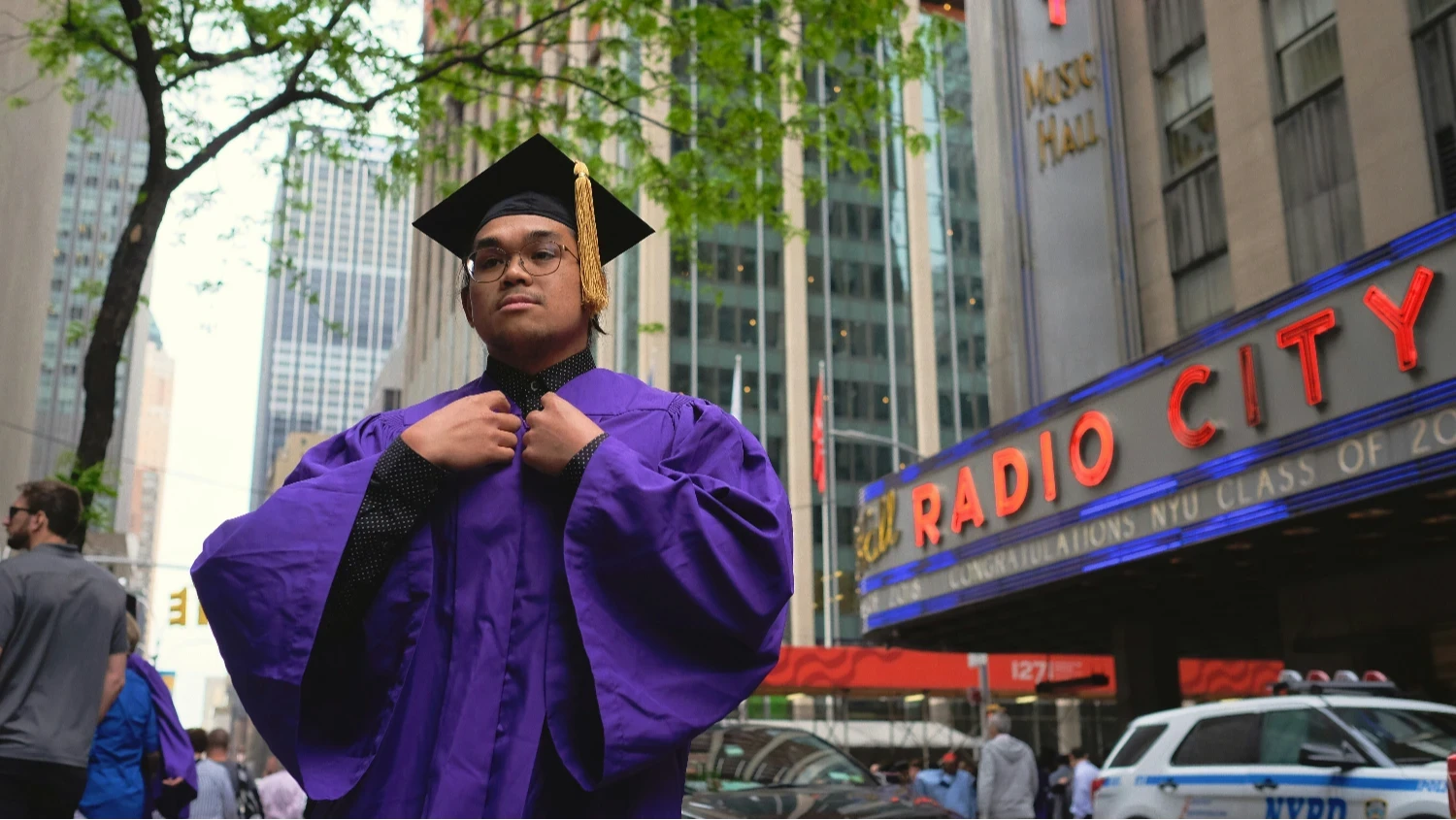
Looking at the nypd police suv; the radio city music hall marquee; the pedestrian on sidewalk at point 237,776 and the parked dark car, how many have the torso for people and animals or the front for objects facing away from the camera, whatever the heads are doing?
1

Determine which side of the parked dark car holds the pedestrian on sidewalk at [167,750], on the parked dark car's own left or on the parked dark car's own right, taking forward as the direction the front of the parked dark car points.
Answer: on the parked dark car's own right

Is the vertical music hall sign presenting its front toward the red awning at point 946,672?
no

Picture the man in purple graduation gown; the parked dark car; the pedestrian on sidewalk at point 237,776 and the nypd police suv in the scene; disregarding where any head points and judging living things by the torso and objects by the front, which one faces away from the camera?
the pedestrian on sidewalk

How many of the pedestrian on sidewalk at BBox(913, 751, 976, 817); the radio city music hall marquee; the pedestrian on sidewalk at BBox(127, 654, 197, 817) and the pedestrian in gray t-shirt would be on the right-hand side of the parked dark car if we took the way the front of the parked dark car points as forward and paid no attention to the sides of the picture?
2

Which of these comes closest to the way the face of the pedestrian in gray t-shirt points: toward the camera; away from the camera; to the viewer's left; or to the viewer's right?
to the viewer's left

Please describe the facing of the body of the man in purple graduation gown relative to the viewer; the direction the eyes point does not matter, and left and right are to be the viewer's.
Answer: facing the viewer

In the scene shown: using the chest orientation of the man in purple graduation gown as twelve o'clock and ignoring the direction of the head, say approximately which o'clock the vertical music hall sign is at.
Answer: The vertical music hall sign is roughly at 7 o'clock from the man in purple graduation gown.

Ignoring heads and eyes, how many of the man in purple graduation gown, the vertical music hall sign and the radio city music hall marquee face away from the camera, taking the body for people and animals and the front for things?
0

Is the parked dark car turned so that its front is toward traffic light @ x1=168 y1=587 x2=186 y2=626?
no

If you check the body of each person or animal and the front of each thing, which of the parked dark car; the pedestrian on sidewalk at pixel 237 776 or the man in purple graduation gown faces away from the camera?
the pedestrian on sidewalk

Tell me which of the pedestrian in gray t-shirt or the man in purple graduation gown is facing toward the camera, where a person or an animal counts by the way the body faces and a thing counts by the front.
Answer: the man in purple graduation gown

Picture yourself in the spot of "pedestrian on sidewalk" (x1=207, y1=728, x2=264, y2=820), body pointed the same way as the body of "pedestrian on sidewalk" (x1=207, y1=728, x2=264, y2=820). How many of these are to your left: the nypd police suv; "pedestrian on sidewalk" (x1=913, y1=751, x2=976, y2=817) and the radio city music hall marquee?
0

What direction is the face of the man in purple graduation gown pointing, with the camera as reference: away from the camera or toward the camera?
toward the camera

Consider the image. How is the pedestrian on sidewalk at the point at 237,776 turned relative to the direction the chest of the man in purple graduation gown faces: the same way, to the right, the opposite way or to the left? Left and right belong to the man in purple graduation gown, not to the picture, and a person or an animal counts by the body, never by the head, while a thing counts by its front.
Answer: the opposite way

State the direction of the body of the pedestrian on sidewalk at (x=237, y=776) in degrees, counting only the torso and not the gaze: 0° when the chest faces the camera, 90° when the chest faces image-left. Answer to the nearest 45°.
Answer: approximately 180°
